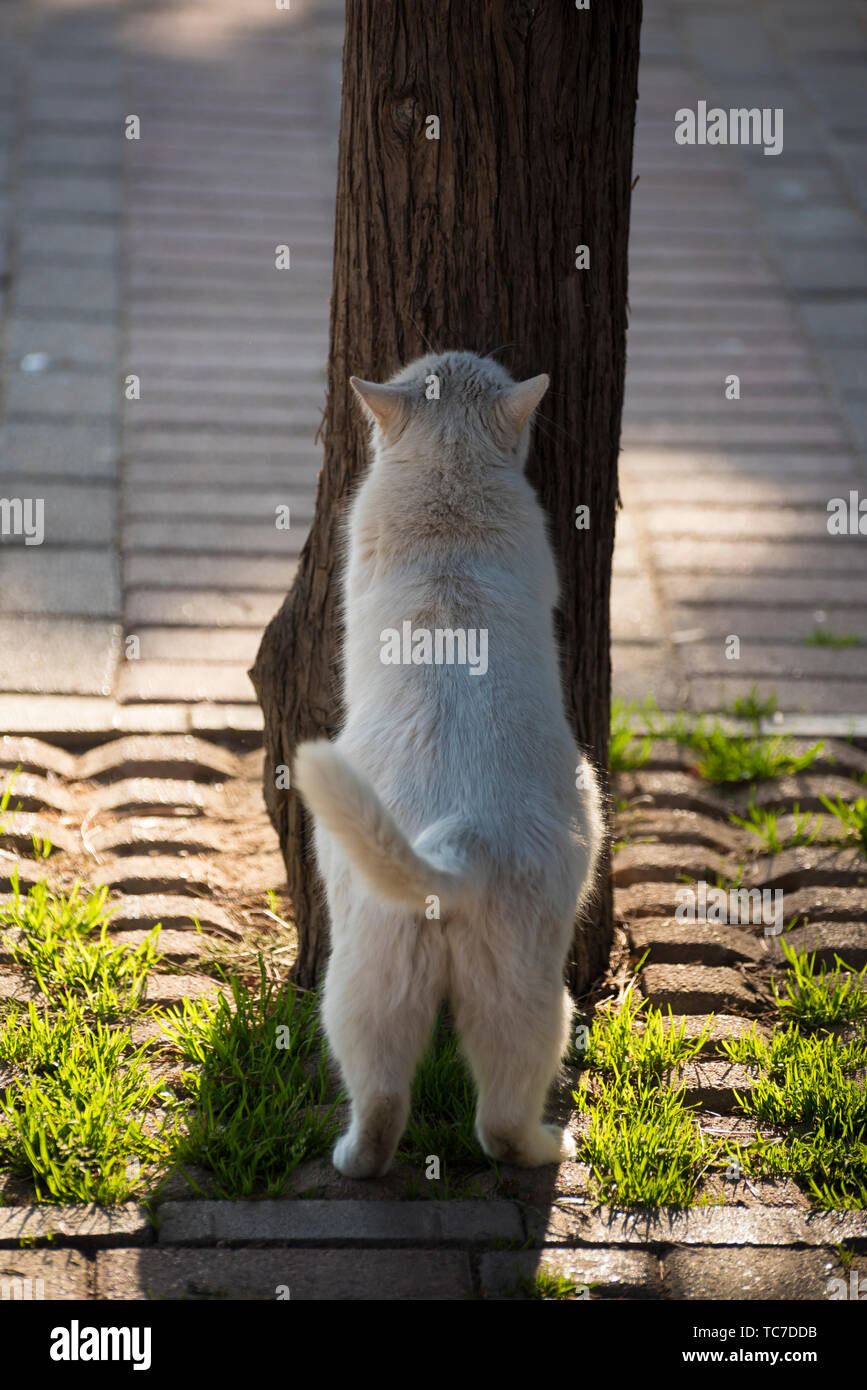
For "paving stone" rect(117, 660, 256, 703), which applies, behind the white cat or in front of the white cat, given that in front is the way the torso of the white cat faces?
in front

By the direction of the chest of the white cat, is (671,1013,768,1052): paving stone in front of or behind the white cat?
in front

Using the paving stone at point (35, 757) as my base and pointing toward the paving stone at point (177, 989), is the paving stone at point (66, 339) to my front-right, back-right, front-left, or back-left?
back-left

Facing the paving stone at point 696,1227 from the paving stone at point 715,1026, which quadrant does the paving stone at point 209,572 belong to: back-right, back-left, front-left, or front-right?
back-right

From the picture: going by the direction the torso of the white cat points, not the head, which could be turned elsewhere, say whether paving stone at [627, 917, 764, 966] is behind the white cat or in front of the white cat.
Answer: in front

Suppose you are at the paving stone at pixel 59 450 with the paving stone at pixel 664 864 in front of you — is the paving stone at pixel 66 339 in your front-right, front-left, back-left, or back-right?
back-left

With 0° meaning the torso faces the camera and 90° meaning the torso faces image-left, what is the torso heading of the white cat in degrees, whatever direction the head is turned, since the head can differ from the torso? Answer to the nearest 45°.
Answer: approximately 180°
